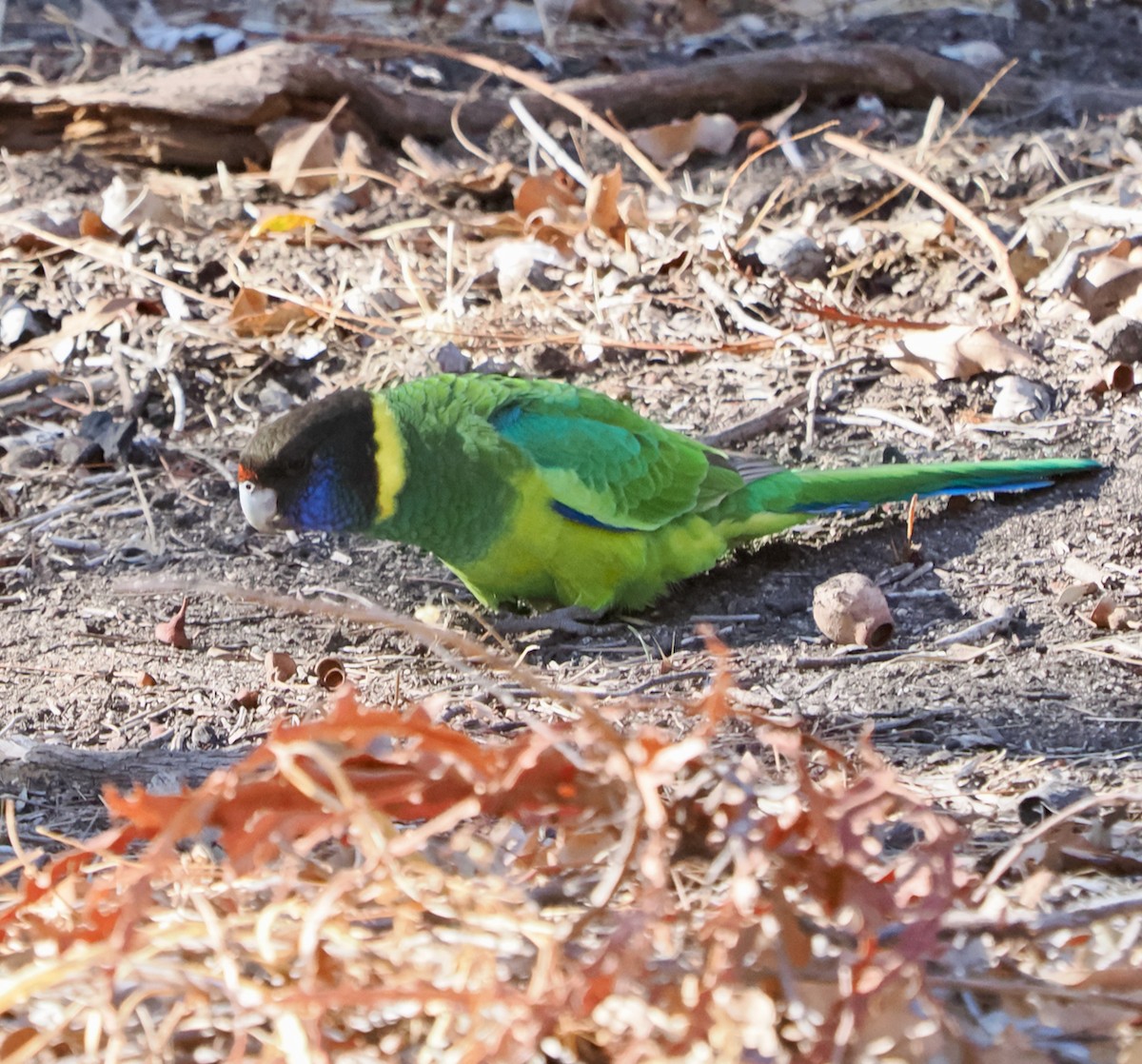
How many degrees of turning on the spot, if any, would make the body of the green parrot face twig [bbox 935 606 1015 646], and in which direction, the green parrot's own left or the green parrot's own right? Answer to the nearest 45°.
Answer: approximately 135° to the green parrot's own left

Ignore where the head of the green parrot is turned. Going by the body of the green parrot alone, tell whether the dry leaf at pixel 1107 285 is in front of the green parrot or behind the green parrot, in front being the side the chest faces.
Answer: behind

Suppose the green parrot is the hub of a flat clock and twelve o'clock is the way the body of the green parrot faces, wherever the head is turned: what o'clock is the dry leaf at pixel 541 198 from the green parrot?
The dry leaf is roughly at 3 o'clock from the green parrot.

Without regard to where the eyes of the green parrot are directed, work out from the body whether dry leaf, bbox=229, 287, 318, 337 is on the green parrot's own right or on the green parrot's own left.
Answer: on the green parrot's own right

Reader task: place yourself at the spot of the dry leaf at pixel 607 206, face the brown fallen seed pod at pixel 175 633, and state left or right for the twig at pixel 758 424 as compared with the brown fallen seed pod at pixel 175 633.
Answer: left

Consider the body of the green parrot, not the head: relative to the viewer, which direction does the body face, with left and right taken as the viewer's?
facing to the left of the viewer

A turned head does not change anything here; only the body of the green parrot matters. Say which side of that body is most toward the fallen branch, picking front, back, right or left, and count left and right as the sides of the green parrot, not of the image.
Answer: right

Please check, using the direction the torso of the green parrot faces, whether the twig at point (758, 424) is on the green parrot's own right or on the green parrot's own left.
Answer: on the green parrot's own right

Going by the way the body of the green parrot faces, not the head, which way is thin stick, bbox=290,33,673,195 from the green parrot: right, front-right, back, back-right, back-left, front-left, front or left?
right

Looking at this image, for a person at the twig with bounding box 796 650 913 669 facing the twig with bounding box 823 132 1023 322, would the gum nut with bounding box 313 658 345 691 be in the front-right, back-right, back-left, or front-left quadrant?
back-left

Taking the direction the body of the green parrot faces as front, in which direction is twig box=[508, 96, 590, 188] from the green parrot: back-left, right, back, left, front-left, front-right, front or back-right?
right

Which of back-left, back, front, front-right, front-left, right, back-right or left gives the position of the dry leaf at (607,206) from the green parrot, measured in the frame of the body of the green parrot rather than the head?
right
